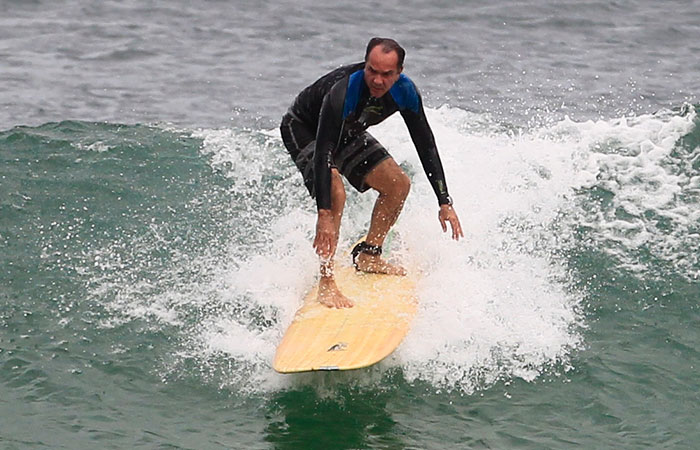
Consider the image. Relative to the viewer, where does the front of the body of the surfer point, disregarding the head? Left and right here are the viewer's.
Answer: facing the viewer and to the right of the viewer
